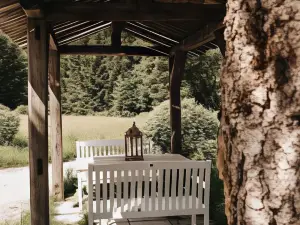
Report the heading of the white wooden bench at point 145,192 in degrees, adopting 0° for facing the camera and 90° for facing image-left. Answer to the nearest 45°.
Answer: approximately 180°

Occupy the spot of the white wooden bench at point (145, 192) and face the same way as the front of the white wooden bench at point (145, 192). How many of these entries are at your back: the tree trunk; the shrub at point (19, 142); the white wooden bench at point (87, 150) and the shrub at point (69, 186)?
1

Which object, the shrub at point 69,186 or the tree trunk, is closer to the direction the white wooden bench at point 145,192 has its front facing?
the shrub

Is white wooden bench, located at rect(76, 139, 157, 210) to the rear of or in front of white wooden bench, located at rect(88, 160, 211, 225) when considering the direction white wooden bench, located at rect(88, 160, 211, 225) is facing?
in front

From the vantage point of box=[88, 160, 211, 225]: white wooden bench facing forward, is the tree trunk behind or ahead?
behind

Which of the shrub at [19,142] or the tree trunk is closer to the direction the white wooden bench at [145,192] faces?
the shrub

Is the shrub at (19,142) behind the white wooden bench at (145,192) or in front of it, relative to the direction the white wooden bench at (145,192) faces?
in front
